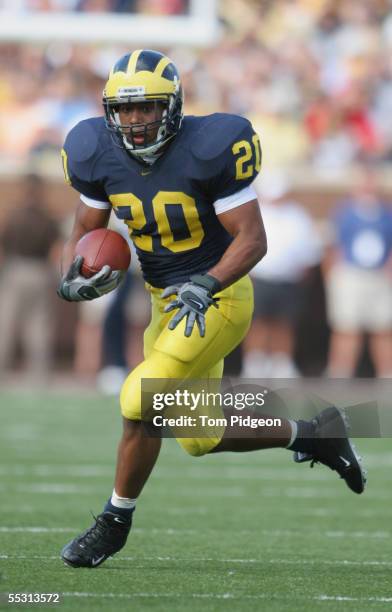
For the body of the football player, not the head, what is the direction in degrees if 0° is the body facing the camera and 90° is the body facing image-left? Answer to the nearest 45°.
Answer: approximately 45°
